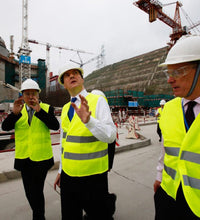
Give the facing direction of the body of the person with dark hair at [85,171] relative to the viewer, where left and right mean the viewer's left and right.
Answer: facing the viewer and to the left of the viewer

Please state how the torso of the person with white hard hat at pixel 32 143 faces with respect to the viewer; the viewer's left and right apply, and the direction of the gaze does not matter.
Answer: facing the viewer

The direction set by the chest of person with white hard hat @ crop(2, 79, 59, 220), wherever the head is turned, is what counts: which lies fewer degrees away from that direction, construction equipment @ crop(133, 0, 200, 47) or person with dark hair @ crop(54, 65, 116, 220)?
the person with dark hair

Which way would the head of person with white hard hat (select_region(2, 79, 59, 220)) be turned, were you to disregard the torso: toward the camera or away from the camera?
toward the camera

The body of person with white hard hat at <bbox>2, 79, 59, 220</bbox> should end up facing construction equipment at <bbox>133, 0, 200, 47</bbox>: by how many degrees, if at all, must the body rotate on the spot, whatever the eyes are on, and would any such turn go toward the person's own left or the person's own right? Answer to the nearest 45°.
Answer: approximately 135° to the person's own left

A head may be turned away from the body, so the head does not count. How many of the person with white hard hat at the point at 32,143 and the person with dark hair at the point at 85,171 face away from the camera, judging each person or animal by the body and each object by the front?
0

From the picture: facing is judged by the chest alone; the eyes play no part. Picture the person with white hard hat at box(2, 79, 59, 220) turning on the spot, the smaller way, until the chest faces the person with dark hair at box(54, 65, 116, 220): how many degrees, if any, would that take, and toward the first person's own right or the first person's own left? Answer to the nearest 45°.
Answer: approximately 45° to the first person's own left

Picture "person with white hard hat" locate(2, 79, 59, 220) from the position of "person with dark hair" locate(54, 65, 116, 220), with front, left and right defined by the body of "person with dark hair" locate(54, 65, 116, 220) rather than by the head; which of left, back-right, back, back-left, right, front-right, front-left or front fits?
right
